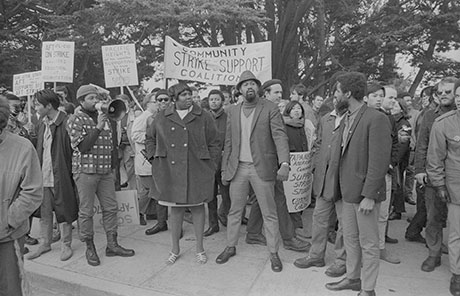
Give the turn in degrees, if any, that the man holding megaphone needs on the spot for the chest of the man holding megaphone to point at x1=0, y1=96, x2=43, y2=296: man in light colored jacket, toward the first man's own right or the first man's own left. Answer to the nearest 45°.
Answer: approximately 45° to the first man's own right

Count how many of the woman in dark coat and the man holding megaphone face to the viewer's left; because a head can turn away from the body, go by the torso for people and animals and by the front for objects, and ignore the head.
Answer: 0

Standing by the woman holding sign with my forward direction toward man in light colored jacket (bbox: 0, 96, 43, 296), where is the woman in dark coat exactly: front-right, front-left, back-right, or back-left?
front-right

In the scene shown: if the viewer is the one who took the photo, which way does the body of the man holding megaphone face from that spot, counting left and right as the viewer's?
facing the viewer and to the right of the viewer

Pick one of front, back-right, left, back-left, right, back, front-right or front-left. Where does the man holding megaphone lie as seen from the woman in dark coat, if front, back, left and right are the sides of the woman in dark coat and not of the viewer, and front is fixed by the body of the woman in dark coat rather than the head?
right

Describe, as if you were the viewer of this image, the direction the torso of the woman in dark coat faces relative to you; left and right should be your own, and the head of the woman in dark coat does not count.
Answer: facing the viewer

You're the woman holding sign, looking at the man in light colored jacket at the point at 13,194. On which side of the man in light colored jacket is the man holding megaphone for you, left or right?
right

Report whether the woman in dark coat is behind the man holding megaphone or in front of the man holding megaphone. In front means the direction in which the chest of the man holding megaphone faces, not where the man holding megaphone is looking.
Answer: in front

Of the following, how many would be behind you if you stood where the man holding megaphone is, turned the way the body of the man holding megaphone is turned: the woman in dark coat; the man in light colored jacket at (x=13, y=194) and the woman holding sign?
0

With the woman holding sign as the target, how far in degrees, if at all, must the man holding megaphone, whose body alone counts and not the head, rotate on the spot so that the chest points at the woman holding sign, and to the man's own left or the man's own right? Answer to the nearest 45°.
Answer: approximately 45° to the man's own left

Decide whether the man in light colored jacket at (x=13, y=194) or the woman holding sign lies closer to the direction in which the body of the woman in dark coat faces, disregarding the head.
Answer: the man in light colored jacket

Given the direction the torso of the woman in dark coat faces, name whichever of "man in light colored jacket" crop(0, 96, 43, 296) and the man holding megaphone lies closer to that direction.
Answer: the man in light colored jacket
